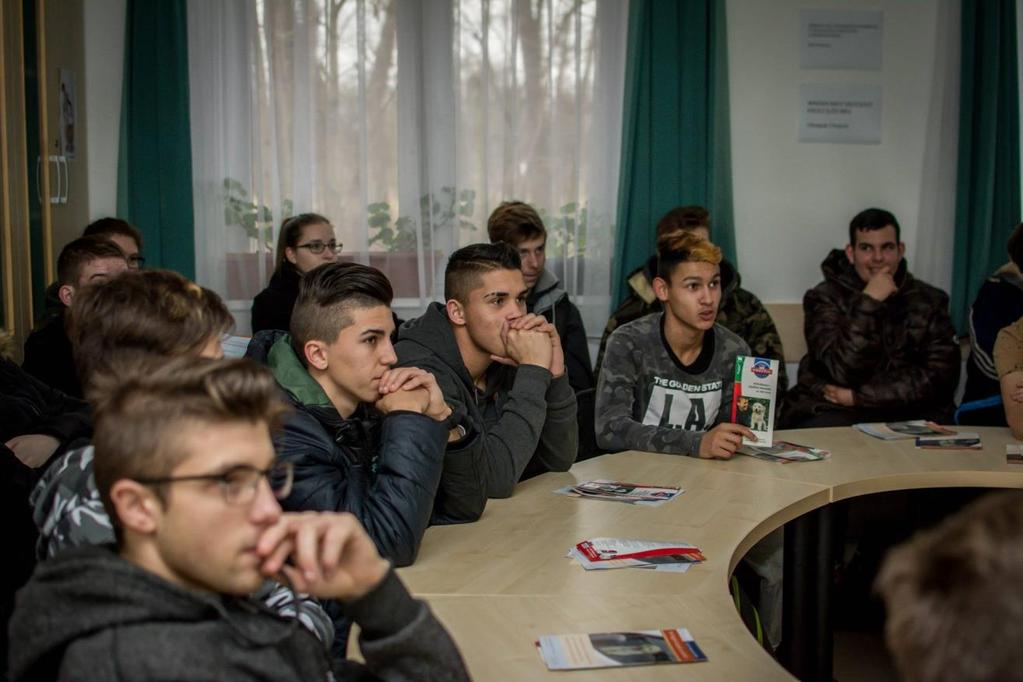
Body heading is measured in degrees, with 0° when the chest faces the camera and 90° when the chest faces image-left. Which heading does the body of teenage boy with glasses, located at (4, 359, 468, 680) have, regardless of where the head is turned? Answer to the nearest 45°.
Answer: approximately 270°

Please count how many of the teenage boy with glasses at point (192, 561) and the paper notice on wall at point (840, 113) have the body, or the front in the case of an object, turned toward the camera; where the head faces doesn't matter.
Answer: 1

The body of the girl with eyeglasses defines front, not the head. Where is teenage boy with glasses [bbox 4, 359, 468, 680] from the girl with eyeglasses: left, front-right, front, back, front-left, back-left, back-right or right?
front-right

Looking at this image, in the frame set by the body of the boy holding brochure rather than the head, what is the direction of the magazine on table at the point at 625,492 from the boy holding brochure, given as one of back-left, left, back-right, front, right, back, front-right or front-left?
front-right

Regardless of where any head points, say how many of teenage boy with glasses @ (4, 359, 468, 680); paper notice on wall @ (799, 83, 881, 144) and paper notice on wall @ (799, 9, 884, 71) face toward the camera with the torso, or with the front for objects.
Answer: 2

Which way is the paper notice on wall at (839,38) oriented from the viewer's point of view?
toward the camera

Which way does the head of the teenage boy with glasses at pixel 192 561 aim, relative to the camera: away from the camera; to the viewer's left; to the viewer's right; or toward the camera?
to the viewer's right

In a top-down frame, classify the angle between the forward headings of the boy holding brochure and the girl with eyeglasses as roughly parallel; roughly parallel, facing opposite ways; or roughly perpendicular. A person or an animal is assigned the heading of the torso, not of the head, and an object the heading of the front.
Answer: roughly parallel

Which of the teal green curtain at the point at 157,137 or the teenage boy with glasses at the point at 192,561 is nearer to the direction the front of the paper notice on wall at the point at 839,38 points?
the teenage boy with glasses

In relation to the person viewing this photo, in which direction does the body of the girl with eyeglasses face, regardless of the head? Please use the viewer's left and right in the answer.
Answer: facing the viewer and to the right of the viewer

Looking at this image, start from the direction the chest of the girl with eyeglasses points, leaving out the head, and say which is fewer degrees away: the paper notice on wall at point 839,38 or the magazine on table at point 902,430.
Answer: the magazine on table

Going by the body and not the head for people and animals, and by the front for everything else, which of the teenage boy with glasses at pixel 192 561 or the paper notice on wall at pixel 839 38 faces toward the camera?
the paper notice on wall

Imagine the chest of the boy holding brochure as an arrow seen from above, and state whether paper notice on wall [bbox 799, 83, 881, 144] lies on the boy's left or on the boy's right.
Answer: on the boy's left

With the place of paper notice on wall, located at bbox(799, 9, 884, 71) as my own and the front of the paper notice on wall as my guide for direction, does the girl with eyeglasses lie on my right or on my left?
on my right

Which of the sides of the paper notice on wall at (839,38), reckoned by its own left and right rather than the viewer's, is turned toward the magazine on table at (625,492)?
front

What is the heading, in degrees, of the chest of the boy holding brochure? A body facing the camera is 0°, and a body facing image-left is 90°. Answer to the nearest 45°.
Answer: approximately 315°

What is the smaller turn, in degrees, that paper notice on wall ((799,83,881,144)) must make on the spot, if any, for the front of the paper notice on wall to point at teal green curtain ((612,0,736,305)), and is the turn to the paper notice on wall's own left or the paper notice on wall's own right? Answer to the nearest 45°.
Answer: approximately 45° to the paper notice on wall's own right

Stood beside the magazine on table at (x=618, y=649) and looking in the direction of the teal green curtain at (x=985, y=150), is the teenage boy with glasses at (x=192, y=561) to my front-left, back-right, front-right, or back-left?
back-left
